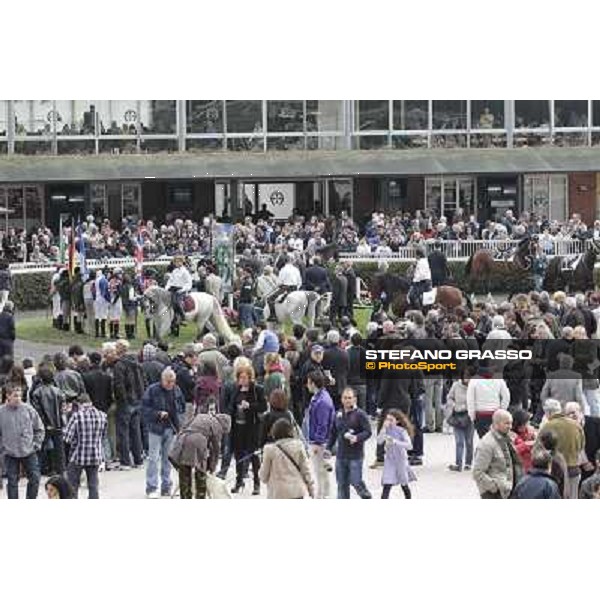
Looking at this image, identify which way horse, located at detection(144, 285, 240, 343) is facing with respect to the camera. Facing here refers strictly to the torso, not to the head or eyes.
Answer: to the viewer's left

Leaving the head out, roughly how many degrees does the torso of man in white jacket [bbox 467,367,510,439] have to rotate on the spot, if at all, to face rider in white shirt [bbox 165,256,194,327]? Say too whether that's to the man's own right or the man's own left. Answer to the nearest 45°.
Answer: approximately 45° to the man's own left

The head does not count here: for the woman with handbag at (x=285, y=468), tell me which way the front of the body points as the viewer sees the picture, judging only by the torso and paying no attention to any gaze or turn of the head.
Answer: away from the camera

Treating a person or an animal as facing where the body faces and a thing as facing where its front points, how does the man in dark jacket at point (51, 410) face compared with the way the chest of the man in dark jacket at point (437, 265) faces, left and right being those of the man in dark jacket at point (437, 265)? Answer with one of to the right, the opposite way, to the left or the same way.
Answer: the same way

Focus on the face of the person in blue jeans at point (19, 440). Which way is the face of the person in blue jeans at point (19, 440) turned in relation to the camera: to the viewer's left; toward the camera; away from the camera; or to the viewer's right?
toward the camera

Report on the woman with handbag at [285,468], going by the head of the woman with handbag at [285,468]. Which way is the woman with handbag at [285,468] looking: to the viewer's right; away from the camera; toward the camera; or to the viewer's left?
away from the camera

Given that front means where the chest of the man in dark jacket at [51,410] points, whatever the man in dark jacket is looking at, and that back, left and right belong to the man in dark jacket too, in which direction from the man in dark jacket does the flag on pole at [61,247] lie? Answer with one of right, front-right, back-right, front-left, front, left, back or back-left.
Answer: front

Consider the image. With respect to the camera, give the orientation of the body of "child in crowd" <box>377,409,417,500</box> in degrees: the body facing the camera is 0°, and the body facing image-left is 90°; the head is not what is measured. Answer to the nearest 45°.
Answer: approximately 45°
